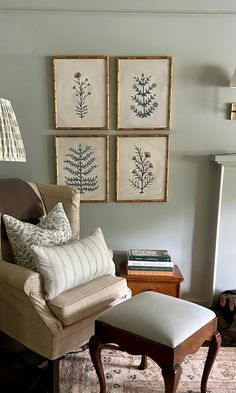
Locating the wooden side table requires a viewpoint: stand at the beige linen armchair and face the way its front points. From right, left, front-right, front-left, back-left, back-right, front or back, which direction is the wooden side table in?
left

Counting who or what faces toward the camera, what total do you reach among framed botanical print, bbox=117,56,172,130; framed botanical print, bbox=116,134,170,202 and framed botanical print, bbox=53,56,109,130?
3

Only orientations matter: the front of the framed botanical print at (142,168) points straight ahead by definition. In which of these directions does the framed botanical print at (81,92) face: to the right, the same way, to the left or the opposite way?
the same way

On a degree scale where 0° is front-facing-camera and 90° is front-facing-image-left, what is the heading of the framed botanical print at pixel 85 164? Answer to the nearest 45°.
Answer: approximately 0°

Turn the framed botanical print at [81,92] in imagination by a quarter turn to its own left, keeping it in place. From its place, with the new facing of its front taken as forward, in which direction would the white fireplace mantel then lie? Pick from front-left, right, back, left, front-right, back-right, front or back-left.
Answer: front

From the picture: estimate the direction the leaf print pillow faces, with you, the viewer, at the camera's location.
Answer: facing the viewer and to the right of the viewer

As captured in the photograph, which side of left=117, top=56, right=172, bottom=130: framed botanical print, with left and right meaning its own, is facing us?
front

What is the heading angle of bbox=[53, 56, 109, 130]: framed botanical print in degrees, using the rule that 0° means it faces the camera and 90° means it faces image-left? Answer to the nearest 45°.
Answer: approximately 0°

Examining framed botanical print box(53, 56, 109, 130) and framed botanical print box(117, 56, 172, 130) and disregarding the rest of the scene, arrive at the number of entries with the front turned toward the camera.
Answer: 2

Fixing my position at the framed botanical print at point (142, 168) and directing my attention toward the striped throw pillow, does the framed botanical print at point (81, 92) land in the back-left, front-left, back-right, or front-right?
front-right

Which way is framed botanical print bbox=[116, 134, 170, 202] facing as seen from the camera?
toward the camera

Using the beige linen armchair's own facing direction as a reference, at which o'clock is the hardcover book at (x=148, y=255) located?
The hardcover book is roughly at 9 o'clock from the beige linen armchair.
